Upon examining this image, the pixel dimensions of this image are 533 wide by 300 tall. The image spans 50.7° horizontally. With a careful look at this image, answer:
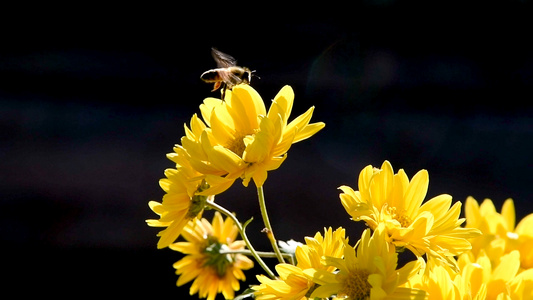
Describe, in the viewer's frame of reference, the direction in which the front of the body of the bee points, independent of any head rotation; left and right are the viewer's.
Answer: facing to the right of the viewer
